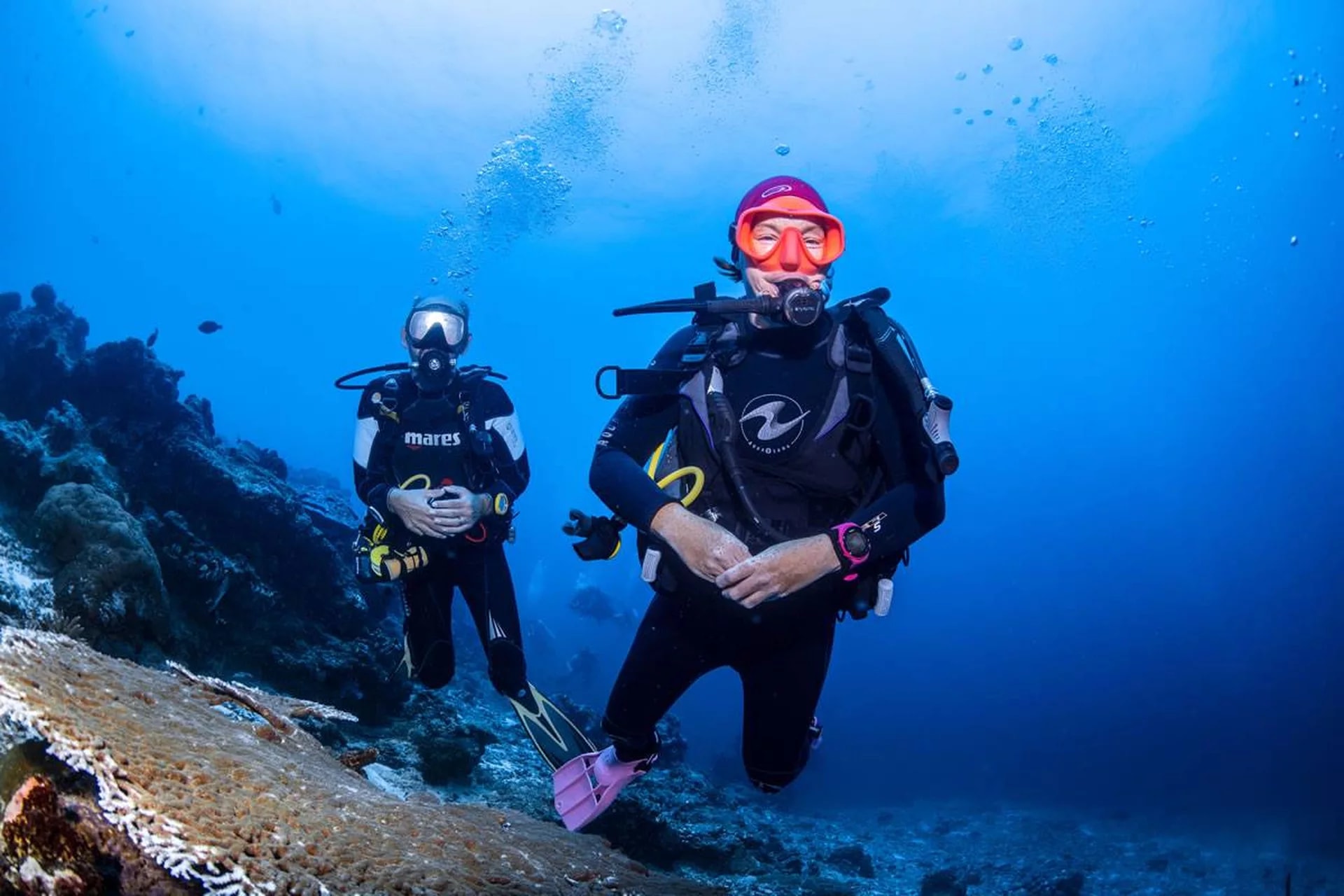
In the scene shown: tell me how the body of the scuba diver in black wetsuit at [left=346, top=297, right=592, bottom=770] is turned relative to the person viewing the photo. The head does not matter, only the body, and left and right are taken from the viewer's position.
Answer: facing the viewer

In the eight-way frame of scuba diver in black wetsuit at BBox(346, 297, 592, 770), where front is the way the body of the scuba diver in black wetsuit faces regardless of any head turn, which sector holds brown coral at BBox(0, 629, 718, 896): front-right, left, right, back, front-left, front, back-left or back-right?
front

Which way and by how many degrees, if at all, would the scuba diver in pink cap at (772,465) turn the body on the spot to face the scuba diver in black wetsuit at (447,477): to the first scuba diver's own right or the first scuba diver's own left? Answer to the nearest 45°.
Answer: approximately 135° to the first scuba diver's own right

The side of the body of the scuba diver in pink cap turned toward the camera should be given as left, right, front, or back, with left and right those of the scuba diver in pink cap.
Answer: front

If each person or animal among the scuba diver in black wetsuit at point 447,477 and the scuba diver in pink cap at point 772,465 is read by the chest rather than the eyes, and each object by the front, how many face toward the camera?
2
